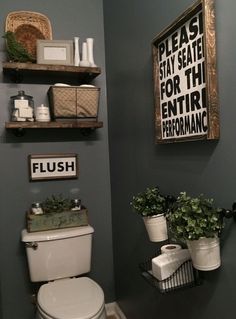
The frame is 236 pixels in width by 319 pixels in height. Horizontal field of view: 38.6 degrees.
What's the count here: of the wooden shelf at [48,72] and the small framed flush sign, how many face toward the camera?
2

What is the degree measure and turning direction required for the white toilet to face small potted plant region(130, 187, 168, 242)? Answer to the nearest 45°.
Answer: approximately 45° to its left

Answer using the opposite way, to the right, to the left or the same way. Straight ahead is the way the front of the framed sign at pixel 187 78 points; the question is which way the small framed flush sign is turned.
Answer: to the left

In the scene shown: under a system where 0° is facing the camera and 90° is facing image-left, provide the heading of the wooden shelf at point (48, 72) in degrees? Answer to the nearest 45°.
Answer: approximately 0°

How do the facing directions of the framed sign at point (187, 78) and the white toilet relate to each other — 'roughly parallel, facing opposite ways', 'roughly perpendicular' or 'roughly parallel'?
roughly perpendicular
